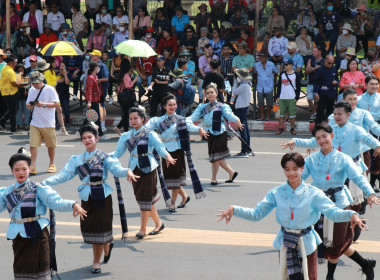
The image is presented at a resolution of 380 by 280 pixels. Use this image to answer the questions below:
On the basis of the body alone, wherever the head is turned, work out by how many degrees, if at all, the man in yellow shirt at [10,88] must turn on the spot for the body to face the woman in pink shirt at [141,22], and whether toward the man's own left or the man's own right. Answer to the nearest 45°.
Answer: approximately 45° to the man's own left

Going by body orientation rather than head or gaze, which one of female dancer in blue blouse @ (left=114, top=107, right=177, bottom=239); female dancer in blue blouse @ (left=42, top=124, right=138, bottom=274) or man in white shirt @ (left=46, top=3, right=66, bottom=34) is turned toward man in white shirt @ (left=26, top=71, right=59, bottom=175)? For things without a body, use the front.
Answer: man in white shirt @ (left=46, top=3, right=66, bottom=34)

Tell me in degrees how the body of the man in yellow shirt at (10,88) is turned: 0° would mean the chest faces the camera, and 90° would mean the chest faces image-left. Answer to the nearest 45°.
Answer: approximately 270°

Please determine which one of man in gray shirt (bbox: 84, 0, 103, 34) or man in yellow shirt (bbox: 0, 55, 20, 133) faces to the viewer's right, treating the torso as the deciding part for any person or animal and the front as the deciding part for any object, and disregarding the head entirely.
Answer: the man in yellow shirt

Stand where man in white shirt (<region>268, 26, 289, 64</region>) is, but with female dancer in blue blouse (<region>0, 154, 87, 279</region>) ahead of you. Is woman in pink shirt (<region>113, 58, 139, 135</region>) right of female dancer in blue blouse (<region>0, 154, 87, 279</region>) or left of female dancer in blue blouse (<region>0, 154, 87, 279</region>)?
right

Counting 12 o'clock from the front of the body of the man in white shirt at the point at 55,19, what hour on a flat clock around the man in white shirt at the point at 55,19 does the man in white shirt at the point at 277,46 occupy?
the man in white shirt at the point at 277,46 is roughly at 10 o'clock from the man in white shirt at the point at 55,19.

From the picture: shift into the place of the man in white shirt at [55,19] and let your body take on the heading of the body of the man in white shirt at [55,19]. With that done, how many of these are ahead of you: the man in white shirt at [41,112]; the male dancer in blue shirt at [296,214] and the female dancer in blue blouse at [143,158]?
3

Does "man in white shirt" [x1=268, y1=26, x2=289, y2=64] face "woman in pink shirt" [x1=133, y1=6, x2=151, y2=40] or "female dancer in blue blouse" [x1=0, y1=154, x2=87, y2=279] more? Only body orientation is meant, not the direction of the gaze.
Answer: the female dancer in blue blouse

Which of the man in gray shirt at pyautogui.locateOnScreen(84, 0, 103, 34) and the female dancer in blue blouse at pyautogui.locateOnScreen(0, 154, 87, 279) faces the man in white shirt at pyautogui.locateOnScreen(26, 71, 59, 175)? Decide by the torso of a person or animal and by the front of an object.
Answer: the man in gray shirt at pyautogui.locateOnScreen(84, 0, 103, 34)

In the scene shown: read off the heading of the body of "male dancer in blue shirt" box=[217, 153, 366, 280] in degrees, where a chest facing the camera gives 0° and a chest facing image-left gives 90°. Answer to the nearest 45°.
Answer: approximately 0°

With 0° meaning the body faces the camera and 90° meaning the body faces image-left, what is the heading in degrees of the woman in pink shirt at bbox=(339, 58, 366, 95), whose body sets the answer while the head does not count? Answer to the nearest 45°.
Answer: approximately 0°

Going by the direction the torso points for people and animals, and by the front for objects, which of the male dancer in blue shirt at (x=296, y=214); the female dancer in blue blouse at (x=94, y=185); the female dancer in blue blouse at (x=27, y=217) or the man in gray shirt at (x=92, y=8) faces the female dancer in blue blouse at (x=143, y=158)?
the man in gray shirt
